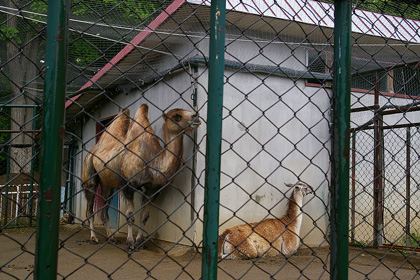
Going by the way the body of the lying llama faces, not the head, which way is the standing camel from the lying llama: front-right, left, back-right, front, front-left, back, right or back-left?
back

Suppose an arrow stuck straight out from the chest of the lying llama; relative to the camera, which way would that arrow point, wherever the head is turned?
to the viewer's right

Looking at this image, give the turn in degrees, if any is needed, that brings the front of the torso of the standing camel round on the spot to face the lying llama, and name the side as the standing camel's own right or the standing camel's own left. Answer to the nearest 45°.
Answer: approximately 45° to the standing camel's own left
